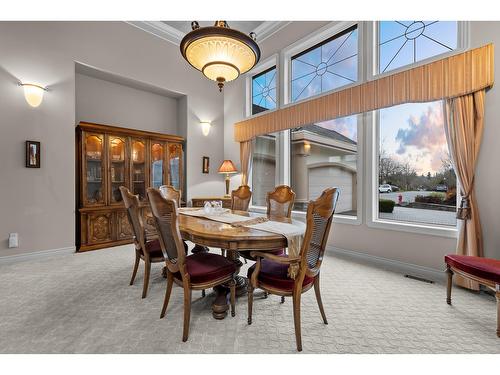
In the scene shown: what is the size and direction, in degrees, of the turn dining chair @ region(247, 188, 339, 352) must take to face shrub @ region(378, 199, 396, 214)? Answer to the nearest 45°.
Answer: approximately 90° to its right

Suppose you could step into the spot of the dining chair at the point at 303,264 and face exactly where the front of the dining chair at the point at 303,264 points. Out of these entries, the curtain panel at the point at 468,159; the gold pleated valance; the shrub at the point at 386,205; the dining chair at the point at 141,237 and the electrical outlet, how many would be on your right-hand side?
3

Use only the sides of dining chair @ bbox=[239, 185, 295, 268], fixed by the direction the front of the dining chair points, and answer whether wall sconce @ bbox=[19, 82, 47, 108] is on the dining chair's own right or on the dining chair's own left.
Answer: on the dining chair's own right

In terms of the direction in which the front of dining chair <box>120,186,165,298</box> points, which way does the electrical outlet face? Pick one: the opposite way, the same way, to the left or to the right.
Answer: to the right

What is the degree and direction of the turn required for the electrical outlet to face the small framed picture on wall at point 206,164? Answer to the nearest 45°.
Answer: approximately 90° to its left

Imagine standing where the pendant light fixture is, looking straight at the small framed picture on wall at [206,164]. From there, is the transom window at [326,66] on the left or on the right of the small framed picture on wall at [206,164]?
right

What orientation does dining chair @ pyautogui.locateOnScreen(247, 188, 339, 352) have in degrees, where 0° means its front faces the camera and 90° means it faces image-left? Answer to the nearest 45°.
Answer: approximately 135°

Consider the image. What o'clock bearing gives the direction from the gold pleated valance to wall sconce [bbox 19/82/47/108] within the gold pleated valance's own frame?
The wall sconce is roughly at 1 o'clock from the gold pleated valance.

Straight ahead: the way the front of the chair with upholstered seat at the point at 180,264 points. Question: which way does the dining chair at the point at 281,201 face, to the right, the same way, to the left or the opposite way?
the opposite way

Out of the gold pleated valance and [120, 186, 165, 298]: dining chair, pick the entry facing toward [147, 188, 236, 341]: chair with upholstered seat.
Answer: the gold pleated valance

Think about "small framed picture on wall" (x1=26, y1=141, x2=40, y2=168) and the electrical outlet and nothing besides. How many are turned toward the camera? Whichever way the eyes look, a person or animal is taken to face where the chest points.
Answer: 2
